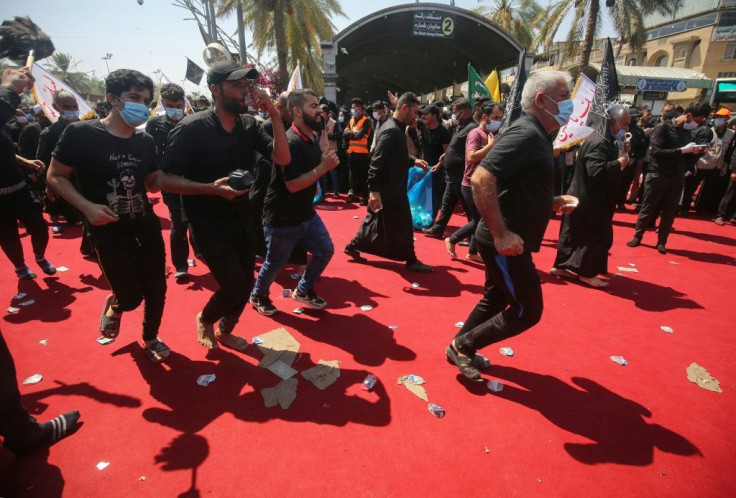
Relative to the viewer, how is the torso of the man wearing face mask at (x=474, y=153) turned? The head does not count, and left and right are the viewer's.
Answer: facing to the right of the viewer

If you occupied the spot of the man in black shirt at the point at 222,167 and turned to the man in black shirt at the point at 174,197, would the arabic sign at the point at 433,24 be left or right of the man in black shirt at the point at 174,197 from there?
right

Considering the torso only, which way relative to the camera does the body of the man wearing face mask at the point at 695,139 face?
to the viewer's left

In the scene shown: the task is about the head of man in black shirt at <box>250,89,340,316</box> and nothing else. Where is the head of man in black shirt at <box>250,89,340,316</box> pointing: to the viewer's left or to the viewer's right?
to the viewer's right

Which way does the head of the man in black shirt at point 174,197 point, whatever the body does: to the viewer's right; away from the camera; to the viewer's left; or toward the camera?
toward the camera

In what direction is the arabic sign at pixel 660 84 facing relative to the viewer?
toward the camera
